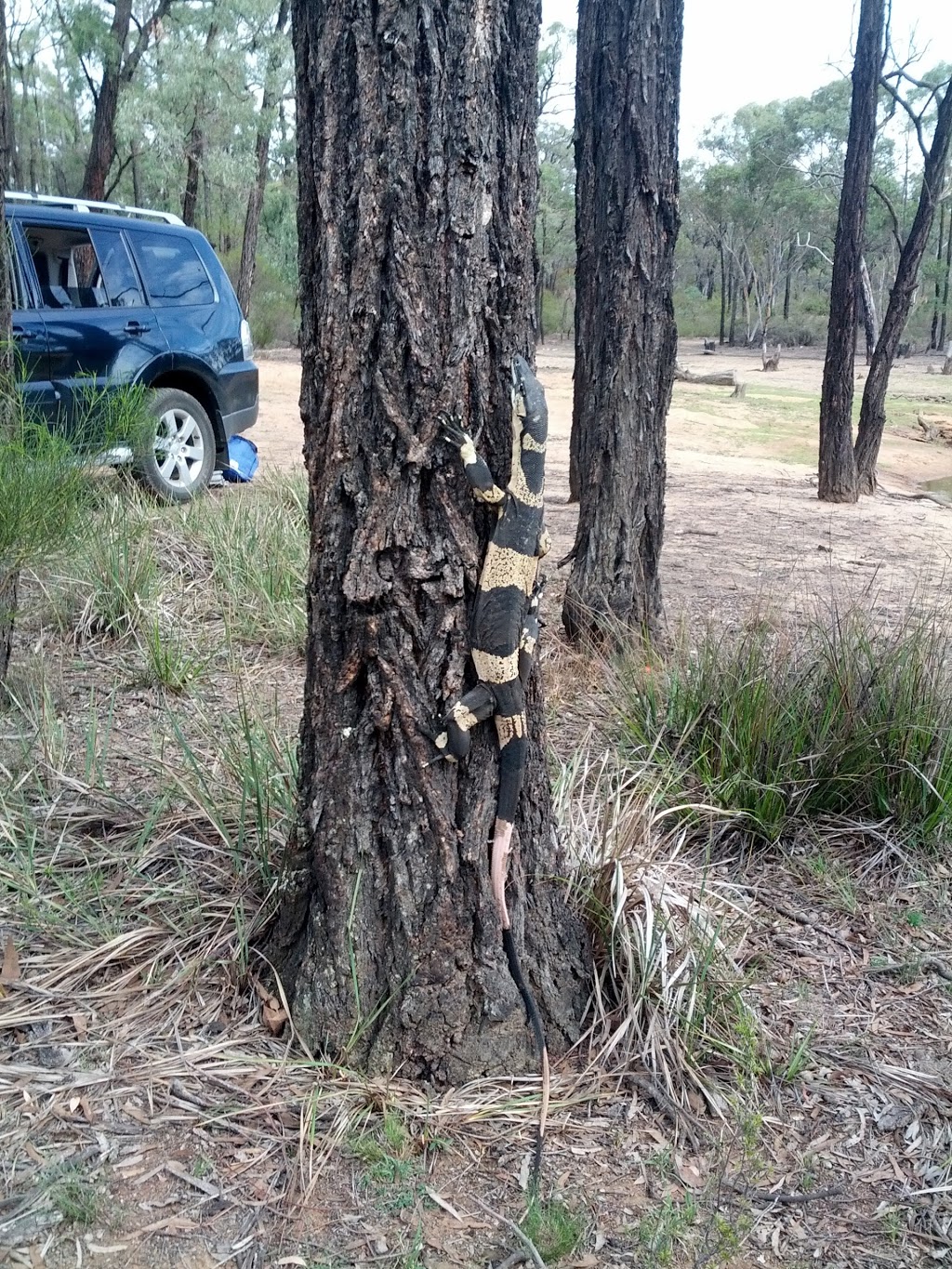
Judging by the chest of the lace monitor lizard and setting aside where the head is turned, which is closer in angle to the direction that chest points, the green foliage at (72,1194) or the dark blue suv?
the dark blue suv

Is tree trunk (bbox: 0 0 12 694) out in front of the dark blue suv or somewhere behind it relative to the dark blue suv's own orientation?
in front

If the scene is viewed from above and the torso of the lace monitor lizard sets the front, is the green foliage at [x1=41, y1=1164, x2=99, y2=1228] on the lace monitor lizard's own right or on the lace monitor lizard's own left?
on the lace monitor lizard's own left

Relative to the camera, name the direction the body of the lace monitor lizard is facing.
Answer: away from the camera

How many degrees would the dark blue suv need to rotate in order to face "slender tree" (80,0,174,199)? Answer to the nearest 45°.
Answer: approximately 135° to its right

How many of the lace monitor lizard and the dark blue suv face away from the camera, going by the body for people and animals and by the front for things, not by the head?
1

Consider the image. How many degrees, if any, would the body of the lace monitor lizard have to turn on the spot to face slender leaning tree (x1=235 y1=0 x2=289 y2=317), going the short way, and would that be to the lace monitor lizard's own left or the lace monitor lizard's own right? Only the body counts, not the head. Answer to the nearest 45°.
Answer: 0° — it already faces it

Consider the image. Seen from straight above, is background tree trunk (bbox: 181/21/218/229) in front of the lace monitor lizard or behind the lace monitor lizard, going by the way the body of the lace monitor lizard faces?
in front

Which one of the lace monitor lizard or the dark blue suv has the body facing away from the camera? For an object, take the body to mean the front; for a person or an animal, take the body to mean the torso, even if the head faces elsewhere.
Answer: the lace monitor lizard

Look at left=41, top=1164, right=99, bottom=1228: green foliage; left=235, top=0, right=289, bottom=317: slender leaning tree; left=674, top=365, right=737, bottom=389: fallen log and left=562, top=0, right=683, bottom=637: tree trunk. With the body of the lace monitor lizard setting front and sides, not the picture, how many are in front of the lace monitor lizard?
3

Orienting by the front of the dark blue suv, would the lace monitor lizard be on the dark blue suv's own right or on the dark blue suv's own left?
on the dark blue suv's own left
